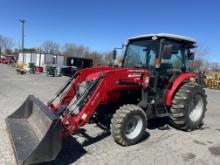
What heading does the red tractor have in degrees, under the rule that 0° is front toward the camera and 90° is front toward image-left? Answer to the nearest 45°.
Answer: approximately 45°

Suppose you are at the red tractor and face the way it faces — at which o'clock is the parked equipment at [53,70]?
The parked equipment is roughly at 4 o'clock from the red tractor.

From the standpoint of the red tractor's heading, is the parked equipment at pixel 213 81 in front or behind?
behind
